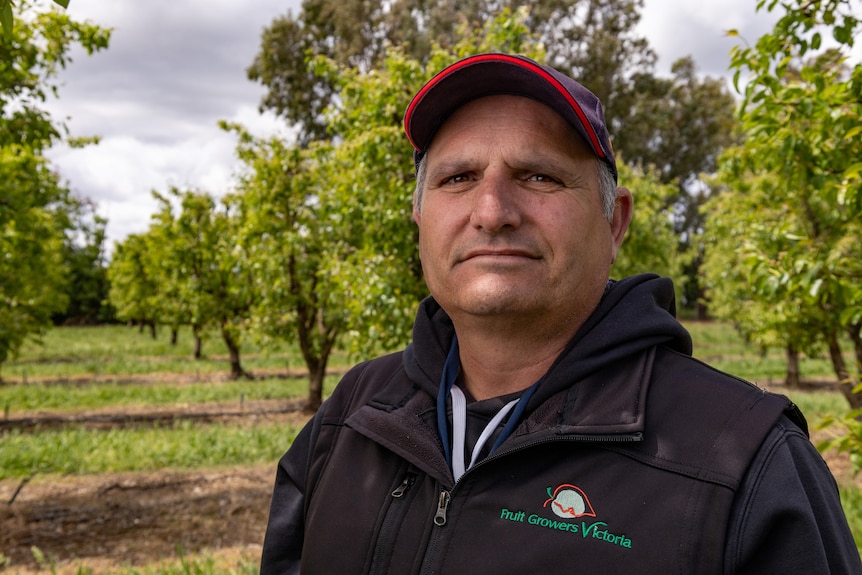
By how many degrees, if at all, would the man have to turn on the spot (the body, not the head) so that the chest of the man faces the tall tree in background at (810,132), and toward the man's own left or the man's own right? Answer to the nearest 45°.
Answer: approximately 180°

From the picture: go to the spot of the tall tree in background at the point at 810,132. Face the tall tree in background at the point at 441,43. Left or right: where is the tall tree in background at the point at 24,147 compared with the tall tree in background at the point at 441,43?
left

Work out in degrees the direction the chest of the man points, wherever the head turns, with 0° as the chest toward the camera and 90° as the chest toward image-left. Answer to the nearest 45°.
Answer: approximately 45°

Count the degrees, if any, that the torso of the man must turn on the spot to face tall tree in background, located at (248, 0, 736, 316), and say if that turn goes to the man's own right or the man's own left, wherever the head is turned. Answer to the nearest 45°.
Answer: approximately 135° to the man's own right

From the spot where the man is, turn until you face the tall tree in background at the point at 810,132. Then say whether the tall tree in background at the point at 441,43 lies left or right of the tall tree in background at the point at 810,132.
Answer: left
